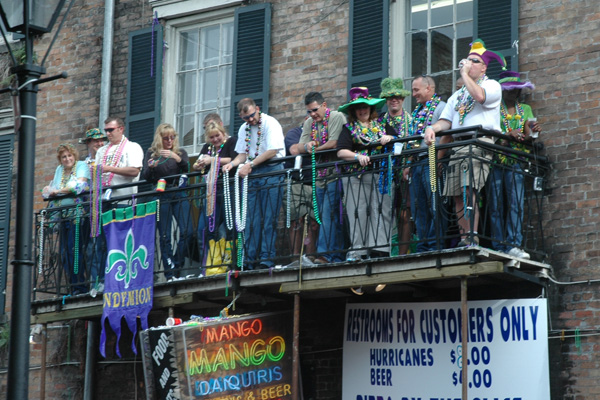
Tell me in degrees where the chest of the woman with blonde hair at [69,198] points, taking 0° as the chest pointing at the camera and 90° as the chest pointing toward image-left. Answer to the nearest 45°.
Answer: approximately 45°

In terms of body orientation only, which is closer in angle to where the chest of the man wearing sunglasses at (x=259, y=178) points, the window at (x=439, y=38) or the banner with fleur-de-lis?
the banner with fleur-de-lis

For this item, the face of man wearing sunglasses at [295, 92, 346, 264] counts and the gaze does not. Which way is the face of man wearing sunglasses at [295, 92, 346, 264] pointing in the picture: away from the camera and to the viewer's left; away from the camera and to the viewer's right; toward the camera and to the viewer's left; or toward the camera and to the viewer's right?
toward the camera and to the viewer's left

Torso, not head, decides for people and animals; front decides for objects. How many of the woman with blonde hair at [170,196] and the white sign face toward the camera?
2

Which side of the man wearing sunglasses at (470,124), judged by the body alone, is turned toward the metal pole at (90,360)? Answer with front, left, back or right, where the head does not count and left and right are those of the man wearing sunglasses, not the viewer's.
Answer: right

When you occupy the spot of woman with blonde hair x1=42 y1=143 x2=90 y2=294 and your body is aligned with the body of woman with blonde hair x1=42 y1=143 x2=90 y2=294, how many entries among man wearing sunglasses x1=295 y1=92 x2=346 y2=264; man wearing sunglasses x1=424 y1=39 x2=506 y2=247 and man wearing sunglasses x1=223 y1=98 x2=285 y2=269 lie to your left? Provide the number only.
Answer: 3

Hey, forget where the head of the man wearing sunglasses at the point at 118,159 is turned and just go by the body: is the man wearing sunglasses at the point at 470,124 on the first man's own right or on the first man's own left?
on the first man's own left

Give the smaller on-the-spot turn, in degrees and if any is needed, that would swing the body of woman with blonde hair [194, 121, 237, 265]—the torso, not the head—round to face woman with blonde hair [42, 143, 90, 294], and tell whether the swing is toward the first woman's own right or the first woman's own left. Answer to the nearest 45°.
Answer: approximately 90° to the first woman's own right

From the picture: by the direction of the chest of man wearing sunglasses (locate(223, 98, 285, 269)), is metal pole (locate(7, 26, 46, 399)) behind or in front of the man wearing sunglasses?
in front

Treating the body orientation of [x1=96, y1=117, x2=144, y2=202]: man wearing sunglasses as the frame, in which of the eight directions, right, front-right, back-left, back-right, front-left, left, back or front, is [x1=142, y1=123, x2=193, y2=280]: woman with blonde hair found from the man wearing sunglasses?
left

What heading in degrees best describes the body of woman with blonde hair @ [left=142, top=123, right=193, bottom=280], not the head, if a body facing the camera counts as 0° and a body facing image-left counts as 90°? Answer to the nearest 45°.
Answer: approximately 0°
